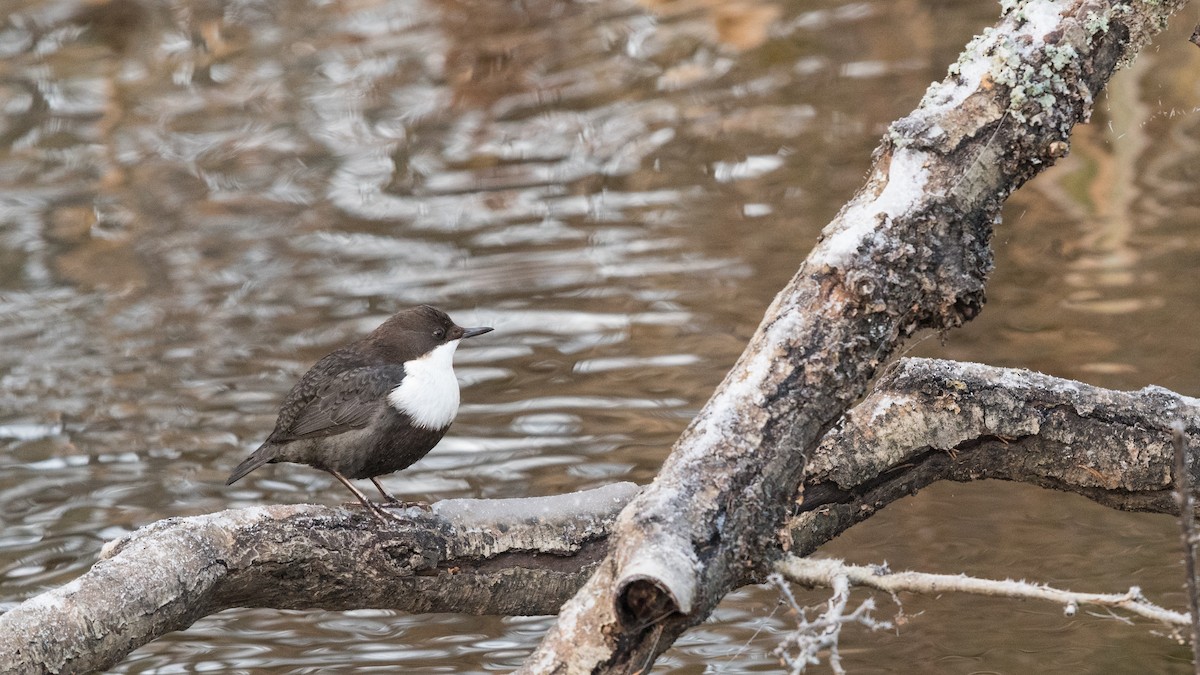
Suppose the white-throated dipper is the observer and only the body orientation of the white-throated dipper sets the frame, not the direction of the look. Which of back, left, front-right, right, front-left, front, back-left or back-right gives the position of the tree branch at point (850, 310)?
front-right

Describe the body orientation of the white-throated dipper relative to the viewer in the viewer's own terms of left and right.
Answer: facing to the right of the viewer

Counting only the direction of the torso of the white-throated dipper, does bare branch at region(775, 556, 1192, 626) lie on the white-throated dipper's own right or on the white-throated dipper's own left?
on the white-throated dipper's own right
